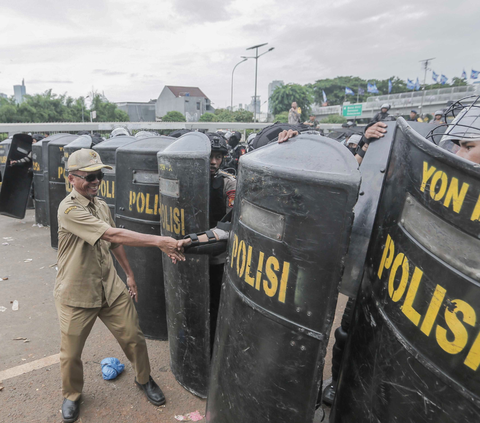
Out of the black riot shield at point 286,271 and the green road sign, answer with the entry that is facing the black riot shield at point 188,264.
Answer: the green road sign

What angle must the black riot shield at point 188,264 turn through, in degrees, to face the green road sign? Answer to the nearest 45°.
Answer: approximately 180°

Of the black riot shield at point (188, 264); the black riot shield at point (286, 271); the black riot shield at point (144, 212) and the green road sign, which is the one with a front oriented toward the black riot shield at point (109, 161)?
the green road sign

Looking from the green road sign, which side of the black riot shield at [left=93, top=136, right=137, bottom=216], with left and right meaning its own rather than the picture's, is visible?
back

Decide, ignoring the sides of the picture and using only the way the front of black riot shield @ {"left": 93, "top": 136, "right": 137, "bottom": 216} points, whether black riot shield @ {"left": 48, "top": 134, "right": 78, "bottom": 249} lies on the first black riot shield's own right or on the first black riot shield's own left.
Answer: on the first black riot shield's own right

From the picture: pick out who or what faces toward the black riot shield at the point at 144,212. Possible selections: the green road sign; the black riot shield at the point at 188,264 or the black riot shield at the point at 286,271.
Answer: the green road sign

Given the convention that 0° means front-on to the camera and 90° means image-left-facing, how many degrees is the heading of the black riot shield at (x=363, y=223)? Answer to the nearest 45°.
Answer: approximately 45°

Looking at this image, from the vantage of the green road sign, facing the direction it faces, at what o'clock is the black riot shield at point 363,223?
The black riot shield is roughly at 12 o'clock from the green road sign.

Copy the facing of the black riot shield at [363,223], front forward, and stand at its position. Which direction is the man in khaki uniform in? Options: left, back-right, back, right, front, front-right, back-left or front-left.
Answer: front-right

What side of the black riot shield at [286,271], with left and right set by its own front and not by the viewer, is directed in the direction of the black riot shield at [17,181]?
right

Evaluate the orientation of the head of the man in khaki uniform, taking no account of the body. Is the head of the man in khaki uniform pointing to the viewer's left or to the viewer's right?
to the viewer's right

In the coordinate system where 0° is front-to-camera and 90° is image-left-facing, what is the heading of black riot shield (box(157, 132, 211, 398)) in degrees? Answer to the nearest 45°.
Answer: approximately 45°
